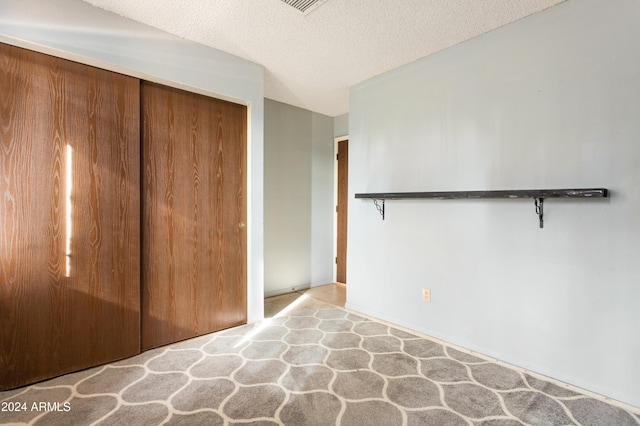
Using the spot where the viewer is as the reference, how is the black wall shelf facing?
facing the viewer and to the left of the viewer

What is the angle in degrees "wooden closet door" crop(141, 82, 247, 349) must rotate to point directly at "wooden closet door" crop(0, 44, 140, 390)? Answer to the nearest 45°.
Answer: approximately 135° to its right

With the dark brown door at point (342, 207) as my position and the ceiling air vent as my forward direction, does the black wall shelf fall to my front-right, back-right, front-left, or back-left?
front-left

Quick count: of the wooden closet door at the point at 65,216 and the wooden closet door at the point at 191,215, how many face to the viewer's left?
0

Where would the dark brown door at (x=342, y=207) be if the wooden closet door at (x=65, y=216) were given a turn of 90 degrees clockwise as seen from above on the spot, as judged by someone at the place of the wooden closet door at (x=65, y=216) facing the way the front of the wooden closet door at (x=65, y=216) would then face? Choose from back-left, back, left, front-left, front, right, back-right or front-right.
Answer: back-left

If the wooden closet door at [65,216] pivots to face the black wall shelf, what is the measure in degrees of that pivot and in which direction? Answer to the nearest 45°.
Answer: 0° — it already faces it

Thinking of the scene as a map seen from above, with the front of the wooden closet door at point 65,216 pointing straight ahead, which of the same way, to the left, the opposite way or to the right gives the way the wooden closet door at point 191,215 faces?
the same way

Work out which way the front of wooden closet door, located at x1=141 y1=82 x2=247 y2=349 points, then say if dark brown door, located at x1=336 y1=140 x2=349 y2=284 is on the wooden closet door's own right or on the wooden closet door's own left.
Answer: on the wooden closet door's own left

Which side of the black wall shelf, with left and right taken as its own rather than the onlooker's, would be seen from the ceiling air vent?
front

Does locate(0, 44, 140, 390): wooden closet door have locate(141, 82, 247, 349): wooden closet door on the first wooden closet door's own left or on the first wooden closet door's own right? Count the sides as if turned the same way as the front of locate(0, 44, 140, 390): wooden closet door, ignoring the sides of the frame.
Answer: on the first wooden closet door's own left

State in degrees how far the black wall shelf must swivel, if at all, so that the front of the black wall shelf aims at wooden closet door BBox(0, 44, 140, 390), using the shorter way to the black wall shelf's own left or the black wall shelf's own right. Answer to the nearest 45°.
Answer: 0° — it already faces it

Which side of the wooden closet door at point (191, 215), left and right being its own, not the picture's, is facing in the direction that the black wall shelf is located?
front

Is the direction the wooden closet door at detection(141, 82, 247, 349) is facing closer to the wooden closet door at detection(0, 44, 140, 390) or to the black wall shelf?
the black wall shelf

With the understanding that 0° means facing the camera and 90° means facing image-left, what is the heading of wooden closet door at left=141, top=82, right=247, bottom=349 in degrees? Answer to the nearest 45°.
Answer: approximately 315°

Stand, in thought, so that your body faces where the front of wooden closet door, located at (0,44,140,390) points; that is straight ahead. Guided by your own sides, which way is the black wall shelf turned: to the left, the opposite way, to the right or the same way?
the opposite way
